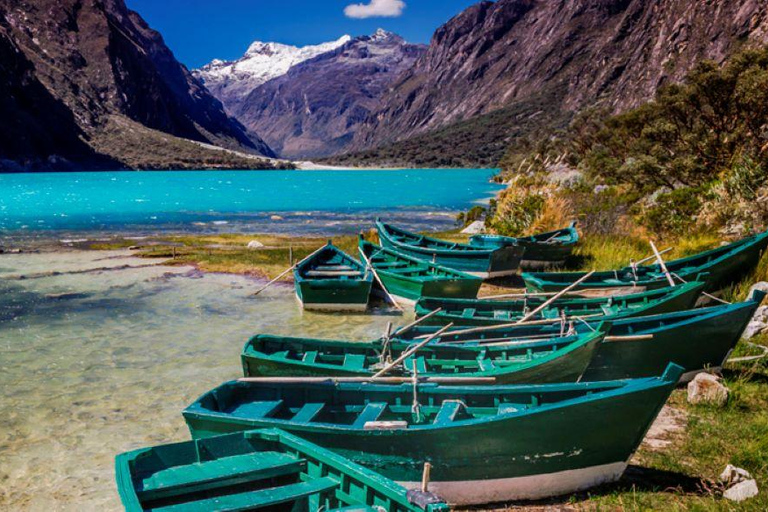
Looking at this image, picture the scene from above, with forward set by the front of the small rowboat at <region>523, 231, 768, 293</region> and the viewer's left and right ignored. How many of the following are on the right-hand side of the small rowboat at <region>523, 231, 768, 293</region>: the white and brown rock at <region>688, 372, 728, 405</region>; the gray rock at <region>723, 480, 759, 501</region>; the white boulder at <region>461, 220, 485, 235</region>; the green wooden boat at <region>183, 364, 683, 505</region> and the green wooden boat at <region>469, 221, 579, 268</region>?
3

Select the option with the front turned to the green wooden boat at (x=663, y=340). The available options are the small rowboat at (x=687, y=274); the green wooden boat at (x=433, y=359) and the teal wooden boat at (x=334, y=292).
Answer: the green wooden boat at (x=433, y=359)

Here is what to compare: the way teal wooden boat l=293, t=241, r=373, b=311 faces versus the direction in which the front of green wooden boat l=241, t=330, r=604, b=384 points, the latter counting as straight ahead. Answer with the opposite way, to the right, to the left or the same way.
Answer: to the left

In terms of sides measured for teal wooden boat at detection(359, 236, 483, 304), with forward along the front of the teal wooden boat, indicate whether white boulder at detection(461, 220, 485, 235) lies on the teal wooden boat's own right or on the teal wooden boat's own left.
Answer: on the teal wooden boat's own right

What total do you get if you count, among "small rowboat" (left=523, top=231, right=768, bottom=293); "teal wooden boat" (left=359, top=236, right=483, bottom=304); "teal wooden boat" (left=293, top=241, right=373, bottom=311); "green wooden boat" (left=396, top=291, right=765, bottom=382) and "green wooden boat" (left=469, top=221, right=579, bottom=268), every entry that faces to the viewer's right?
3

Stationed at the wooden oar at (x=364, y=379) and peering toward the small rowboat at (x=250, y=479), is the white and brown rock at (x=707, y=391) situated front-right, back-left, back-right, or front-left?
back-left

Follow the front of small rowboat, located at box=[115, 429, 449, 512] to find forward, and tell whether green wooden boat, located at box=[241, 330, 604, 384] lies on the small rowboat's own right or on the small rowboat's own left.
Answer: on the small rowboat's own left

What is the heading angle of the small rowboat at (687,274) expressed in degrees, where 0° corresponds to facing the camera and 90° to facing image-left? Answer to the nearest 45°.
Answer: approximately 270°

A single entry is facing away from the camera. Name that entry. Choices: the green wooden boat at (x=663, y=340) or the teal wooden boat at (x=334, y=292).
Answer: the teal wooden boat

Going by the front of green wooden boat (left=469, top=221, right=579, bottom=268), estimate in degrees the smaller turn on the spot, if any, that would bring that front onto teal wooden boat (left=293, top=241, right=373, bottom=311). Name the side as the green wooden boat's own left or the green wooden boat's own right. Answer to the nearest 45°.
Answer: approximately 135° to the green wooden boat's own right

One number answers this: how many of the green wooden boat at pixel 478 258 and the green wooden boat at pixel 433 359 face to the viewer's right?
1

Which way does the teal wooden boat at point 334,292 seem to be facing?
away from the camera

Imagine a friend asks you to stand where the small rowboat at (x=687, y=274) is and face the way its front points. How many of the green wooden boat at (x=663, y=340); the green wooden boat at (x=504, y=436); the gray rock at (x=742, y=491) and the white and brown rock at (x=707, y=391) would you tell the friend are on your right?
4

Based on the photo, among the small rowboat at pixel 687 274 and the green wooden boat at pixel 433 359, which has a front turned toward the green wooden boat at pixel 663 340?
the green wooden boat at pixel 433 359

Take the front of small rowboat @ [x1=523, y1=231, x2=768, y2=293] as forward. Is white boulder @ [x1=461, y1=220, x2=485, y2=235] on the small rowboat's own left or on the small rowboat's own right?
on the small rowboat's own left

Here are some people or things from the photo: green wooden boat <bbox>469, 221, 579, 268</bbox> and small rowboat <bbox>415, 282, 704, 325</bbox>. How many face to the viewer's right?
2

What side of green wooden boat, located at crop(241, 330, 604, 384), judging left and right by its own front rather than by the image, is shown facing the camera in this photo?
right

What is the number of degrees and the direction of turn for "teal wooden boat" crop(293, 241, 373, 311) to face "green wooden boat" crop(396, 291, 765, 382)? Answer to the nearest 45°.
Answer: approximately 135° to its right

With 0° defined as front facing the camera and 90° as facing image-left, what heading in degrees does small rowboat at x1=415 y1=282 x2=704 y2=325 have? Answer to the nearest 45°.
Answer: approximately 270°

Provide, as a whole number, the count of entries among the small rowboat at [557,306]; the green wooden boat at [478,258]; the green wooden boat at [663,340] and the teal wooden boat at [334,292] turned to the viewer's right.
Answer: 2
